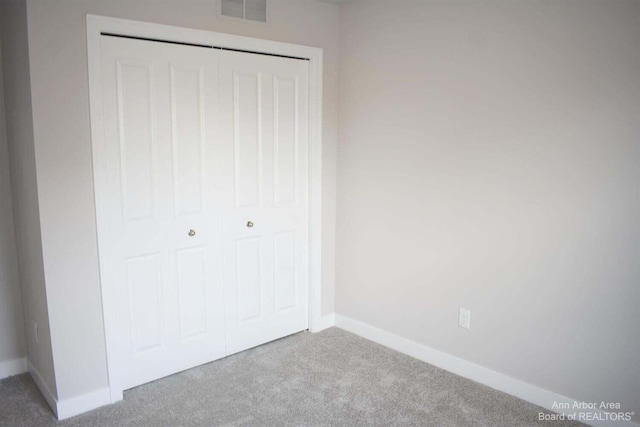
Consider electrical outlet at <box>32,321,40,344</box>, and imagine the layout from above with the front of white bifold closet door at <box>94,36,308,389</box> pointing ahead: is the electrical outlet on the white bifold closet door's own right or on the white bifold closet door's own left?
on the white bifold closet door's own right

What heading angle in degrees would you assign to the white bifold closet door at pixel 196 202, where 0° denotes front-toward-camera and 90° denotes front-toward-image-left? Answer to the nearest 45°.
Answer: approximately 315°
